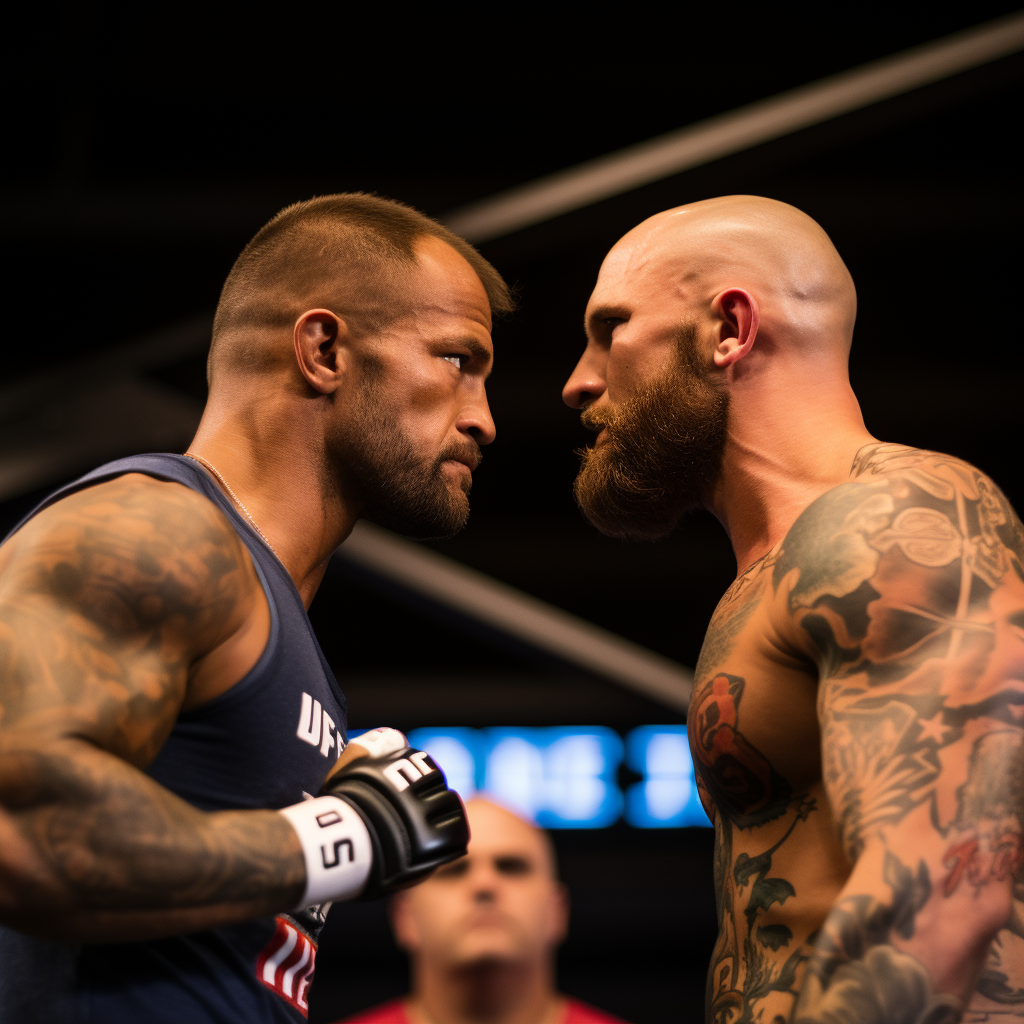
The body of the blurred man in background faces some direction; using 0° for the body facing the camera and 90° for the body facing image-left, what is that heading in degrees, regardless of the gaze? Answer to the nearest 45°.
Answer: approximately 0°

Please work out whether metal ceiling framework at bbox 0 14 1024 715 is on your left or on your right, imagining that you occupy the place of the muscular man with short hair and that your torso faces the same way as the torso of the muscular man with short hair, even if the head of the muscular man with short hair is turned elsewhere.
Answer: on your left

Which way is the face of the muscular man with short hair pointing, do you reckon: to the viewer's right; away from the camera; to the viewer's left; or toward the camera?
to the viewer's right

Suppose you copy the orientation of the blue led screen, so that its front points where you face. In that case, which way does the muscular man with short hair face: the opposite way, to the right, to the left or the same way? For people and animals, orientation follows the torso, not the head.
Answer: to the left

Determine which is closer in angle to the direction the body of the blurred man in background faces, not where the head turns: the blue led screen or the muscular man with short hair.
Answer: the muscular man with short hair

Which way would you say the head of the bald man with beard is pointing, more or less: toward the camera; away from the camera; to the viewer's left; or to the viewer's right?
to the viewer's left

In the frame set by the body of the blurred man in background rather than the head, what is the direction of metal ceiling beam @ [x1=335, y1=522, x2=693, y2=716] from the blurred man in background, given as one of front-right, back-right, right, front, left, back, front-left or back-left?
back

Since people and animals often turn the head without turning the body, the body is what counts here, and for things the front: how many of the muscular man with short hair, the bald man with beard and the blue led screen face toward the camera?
1

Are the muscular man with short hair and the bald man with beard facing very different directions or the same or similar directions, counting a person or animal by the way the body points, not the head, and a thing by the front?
very different directions

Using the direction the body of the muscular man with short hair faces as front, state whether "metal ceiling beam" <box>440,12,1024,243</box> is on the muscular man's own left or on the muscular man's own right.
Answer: on the muscular man's own left

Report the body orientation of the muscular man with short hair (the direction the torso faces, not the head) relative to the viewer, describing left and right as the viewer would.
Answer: facing to the right of the viewer

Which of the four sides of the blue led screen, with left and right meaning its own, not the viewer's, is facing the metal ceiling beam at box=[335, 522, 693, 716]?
front

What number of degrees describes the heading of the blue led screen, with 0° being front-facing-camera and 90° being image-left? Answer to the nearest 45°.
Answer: approximately 0°

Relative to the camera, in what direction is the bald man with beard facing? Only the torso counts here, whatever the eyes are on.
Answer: to the viewer's left
